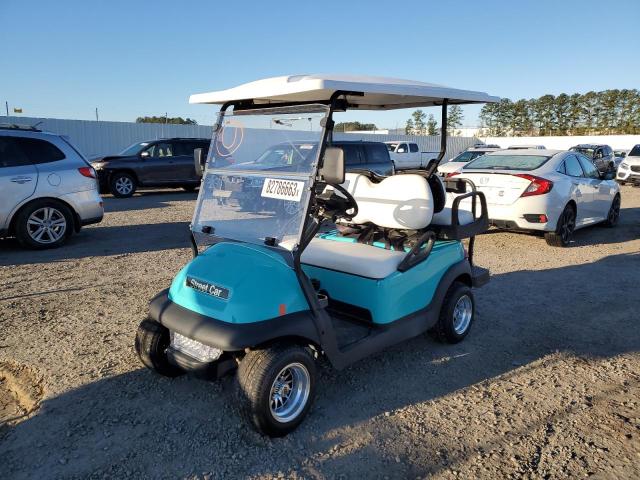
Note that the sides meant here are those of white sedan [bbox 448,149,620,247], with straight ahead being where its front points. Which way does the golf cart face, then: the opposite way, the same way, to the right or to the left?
the opposite way

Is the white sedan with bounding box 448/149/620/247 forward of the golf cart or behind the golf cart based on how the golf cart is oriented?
behind

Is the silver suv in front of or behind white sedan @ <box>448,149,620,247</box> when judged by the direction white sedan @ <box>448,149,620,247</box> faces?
behind

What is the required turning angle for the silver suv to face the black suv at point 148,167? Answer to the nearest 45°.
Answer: approximately 90° to its right

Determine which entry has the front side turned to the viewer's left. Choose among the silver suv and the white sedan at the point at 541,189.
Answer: the silver suv

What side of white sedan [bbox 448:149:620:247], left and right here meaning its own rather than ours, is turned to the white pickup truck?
left

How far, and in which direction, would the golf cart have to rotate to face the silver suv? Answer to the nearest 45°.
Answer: approximately 90° to its right

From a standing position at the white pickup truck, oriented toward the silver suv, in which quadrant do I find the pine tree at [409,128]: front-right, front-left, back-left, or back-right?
back-right

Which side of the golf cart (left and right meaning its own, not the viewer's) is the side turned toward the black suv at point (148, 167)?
right

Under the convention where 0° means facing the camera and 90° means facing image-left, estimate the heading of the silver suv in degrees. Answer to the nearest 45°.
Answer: approximately 90°

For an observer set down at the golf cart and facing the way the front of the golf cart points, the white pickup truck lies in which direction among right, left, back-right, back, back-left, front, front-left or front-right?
back-right

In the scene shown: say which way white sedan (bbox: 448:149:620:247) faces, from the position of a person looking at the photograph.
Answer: facing away from the viewer and to the right of the viewer

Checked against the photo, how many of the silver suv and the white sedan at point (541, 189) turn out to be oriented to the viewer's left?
1
